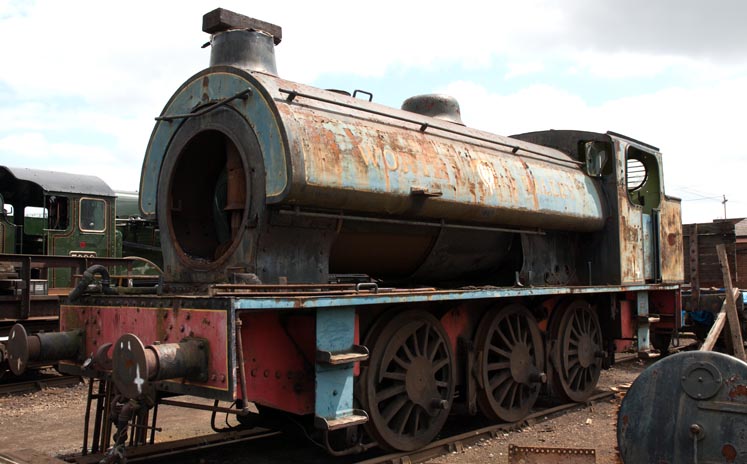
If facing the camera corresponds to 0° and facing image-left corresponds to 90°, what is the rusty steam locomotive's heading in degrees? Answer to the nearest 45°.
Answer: approximately 45°

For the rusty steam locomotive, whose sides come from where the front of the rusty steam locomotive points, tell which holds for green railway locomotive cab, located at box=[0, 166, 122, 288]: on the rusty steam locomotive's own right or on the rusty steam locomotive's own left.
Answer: on the rusty steam locomotive's own right

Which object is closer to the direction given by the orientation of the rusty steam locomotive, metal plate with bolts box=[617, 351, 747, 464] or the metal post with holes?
the metal plate with bolts

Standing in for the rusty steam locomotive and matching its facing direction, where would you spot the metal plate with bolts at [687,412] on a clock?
The metal plate with bolts is roughly at 9 o'clock from the rusty steam locomotive.

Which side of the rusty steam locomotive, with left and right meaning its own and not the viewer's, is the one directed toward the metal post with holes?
back

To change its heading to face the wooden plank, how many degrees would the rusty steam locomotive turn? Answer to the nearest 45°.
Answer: approximately 180°
